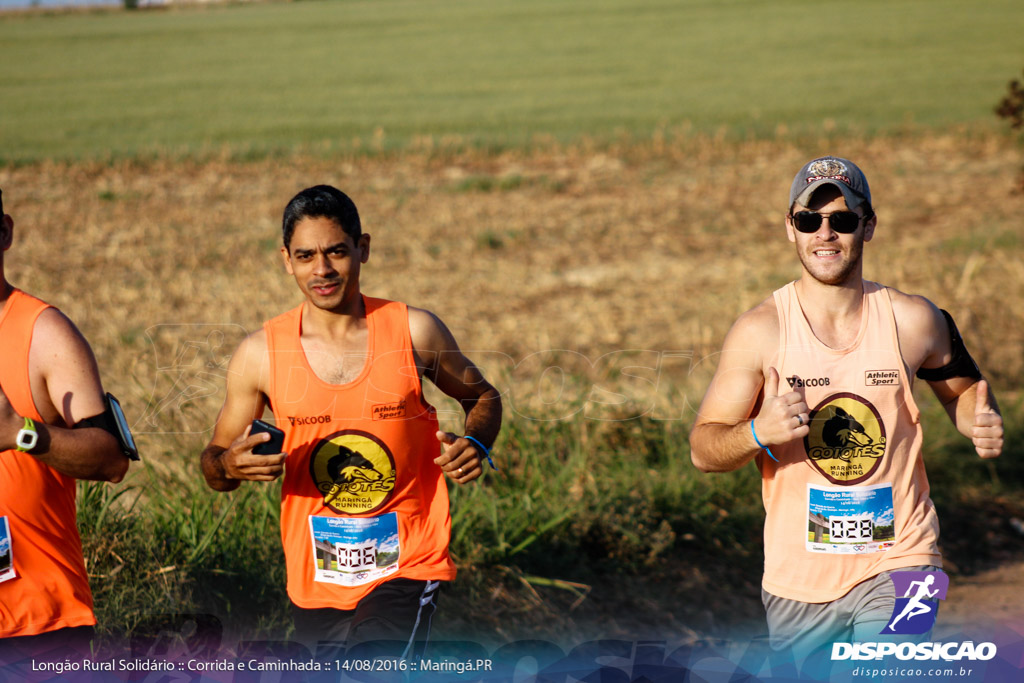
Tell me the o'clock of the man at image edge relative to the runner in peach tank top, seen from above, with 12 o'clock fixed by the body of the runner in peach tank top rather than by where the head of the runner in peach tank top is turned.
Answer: The man at image edge is roughly at 2 o'clock from the runner in peach tank top.

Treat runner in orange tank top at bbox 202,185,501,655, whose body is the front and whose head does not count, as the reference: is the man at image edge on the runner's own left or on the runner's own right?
on the runner's own right

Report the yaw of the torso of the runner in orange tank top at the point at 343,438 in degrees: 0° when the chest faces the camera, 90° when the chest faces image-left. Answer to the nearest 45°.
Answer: approximately 0°

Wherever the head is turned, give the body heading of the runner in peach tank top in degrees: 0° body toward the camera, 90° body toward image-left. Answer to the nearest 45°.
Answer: approximately 0°
